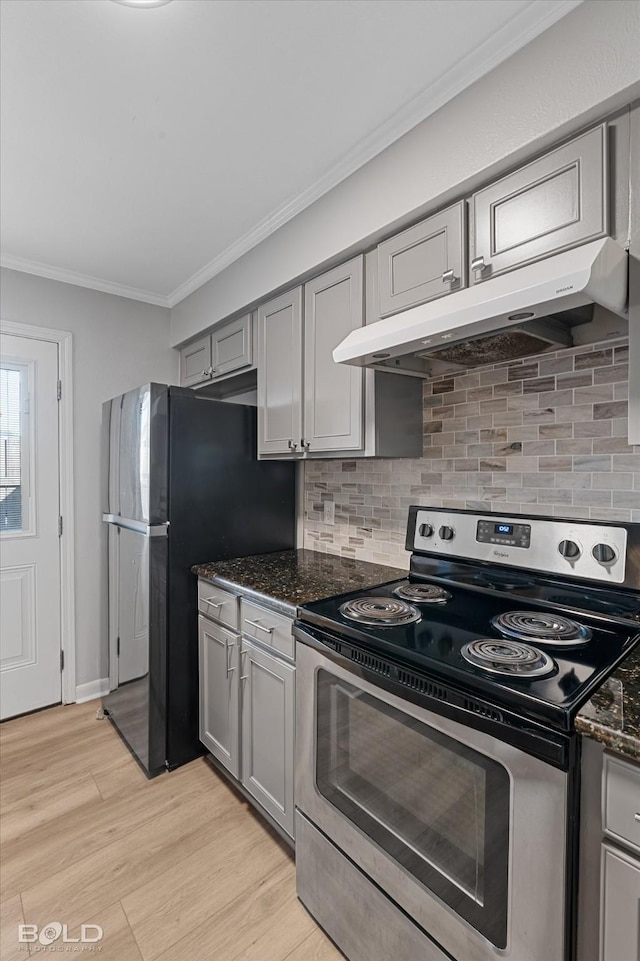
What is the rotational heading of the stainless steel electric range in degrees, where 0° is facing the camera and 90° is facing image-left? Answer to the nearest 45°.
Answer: approximately 45°

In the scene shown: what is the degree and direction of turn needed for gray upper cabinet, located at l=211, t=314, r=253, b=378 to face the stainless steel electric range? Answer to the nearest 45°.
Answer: approximately 45° to its left

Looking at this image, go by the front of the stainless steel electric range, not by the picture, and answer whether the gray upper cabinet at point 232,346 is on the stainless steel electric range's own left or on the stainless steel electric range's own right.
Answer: on the stainless steel electric range's own right

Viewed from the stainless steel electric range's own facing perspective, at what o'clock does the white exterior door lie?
The white exterior door is roughly at 2 o'clock from the stainless steel electric range.

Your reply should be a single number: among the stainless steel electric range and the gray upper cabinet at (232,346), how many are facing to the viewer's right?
0

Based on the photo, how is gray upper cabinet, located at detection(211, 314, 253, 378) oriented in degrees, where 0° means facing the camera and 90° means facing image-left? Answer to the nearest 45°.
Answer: approximately 45°

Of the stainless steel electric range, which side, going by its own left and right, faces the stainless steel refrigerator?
right

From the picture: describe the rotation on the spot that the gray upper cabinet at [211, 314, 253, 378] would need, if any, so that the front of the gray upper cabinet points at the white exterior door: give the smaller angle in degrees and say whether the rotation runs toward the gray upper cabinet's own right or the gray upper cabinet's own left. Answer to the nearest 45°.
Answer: approximately 45° to the gray upper cabinet's own right
